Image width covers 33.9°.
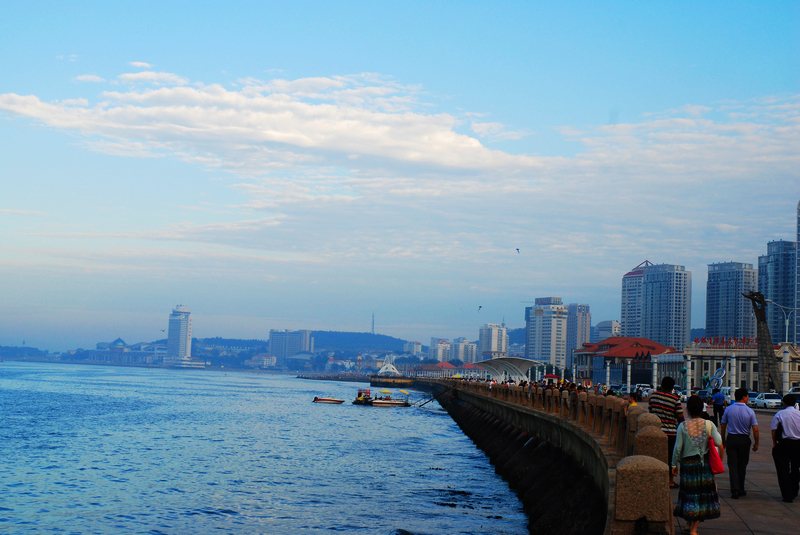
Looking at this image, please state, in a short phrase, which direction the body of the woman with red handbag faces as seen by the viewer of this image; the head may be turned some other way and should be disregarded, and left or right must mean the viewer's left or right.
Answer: facing away from the viewer

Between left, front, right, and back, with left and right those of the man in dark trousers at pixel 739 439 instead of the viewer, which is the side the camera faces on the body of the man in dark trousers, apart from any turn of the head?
back

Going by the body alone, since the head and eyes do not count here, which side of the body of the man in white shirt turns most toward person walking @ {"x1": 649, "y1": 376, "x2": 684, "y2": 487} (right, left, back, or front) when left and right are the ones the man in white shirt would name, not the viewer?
left

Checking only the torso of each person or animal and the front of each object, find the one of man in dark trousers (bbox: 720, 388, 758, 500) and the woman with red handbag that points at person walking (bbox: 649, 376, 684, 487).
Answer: the woman with red handbag

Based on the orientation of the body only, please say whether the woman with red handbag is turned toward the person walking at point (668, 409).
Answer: yes

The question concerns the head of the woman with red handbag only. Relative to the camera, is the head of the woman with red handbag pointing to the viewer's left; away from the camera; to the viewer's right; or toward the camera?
away from the camera

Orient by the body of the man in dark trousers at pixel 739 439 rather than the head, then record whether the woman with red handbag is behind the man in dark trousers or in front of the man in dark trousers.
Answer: behind

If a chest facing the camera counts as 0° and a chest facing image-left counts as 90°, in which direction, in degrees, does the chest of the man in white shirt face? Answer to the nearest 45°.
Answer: approximately 180°
